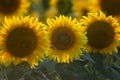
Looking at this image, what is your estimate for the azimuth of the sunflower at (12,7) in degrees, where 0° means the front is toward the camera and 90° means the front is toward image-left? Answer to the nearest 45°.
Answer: approximately 0°

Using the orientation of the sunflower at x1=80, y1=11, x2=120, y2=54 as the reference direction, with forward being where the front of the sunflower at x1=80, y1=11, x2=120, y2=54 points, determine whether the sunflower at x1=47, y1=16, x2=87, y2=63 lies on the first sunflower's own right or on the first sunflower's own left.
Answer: on the first sunflower's own right

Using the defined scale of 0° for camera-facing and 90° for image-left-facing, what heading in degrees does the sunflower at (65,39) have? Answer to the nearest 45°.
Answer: approximately 0°

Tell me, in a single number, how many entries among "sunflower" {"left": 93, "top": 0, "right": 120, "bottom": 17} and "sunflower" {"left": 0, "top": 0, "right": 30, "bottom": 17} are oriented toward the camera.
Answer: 2
